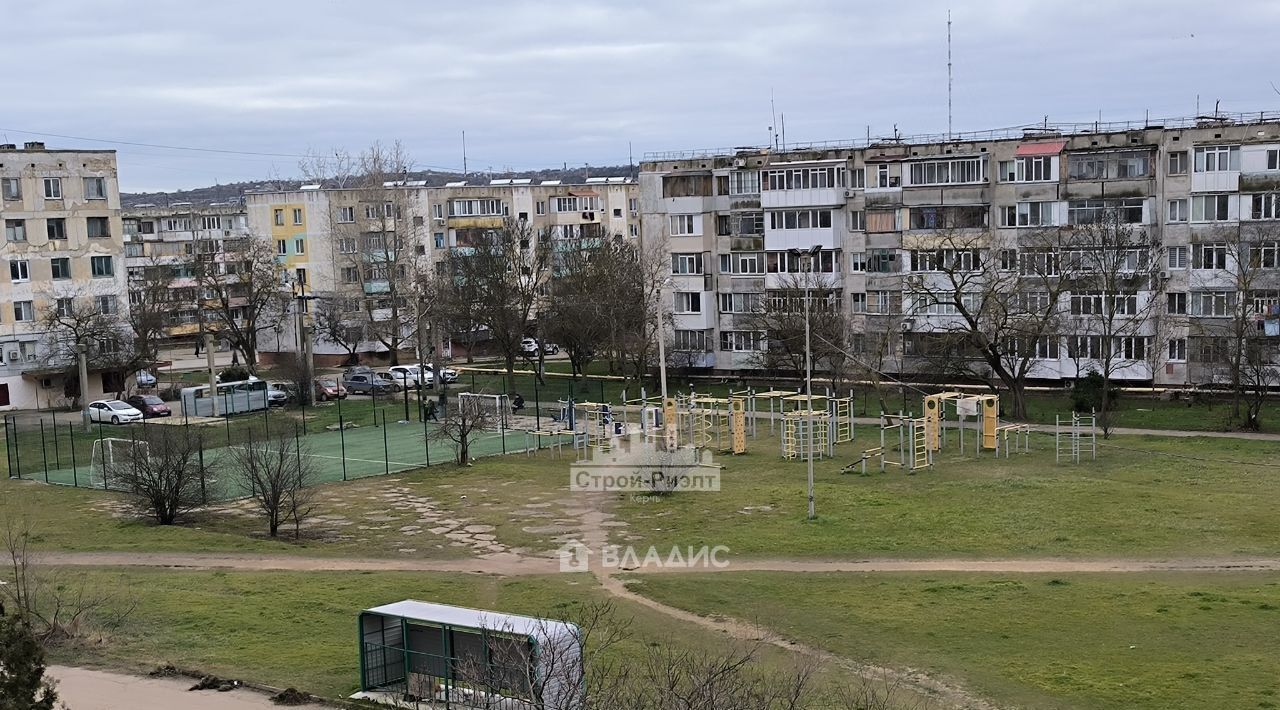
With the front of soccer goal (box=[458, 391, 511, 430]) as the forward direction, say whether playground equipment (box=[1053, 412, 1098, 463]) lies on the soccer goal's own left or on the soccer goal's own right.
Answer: on the soccer goal's own left

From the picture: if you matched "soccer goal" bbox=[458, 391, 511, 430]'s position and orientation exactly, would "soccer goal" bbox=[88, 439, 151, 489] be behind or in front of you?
in front

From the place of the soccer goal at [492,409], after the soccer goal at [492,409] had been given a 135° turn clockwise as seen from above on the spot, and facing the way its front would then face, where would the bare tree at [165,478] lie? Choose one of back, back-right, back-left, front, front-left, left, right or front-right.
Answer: back-left

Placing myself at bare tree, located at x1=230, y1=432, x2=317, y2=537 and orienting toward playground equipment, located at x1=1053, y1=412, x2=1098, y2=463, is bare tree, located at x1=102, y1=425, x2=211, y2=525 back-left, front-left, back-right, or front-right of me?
back-left

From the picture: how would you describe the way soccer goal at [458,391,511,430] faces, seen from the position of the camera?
facing the viewer and to the left of the viewer
